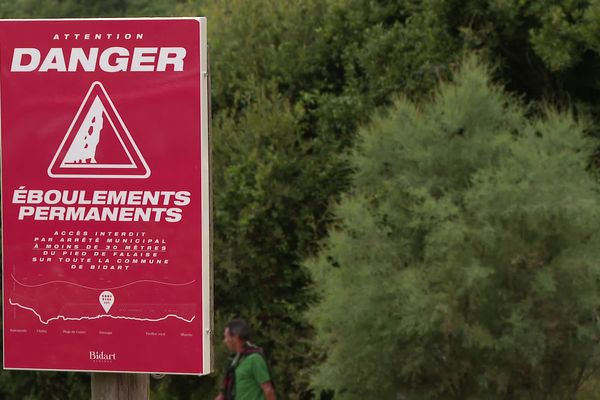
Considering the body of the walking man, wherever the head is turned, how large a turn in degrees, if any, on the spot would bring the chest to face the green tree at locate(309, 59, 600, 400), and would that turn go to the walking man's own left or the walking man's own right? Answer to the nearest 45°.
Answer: approximately 135° to the walking man's own right

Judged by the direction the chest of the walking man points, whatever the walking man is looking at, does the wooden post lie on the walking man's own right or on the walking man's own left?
on the walking man's own left

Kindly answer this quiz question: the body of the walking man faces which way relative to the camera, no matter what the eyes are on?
to the viewer's left

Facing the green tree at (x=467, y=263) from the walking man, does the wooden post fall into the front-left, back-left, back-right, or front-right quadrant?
back-right

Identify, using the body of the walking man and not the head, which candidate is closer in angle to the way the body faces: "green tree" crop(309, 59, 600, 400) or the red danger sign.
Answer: the red danger sign

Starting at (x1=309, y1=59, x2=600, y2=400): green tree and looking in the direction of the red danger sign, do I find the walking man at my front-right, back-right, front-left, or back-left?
front-right
